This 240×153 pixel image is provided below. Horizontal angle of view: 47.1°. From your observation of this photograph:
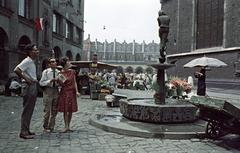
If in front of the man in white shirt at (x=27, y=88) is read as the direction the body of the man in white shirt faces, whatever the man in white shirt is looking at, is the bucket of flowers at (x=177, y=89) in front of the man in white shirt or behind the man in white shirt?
in front

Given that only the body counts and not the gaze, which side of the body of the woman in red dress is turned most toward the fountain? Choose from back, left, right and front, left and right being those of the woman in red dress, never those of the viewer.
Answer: left

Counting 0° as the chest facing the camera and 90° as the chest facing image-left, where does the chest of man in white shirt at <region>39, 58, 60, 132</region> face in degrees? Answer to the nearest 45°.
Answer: approximately 315°

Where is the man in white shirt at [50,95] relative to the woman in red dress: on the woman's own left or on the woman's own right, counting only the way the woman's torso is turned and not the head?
on the woman's own right

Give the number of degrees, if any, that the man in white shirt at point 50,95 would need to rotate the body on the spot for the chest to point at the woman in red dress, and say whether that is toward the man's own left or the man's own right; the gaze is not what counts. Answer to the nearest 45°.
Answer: approximately 45° to the man's own left

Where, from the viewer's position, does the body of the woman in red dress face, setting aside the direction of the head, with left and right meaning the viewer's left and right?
facing the viewer

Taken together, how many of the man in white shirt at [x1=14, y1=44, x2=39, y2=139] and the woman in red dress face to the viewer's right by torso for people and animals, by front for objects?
1

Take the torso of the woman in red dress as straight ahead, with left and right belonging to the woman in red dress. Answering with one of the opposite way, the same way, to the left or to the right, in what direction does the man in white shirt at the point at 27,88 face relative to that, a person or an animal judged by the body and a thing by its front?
to the left

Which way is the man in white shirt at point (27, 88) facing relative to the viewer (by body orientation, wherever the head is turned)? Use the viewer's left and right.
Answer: facing to the right of the viewer
